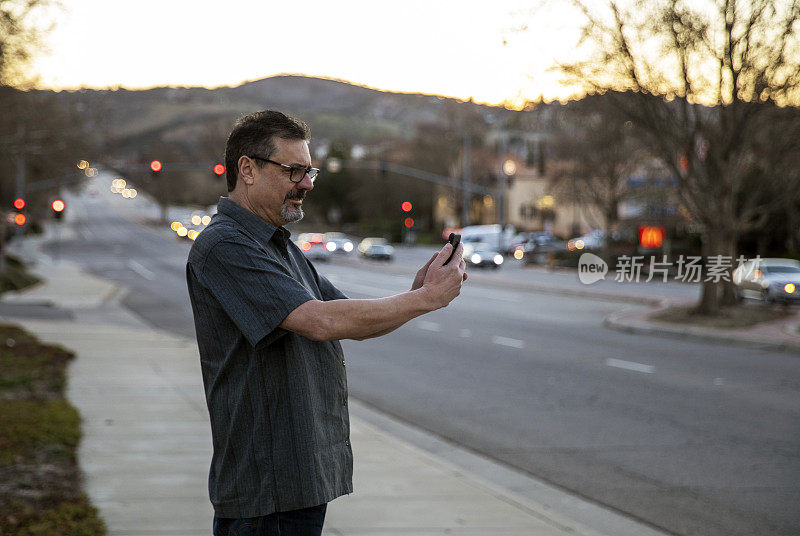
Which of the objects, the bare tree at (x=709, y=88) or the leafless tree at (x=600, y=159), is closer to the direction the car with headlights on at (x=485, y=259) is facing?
the bare tree

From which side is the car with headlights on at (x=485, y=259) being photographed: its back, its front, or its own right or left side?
front

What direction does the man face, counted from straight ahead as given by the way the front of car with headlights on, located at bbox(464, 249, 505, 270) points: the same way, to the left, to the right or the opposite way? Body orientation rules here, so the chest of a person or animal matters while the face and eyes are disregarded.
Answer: to the left

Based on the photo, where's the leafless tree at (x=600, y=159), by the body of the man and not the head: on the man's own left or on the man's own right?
on the man's own left

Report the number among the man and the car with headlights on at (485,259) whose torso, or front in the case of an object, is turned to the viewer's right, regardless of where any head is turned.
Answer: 1

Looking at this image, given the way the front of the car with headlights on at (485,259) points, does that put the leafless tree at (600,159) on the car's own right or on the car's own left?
on the car's own left

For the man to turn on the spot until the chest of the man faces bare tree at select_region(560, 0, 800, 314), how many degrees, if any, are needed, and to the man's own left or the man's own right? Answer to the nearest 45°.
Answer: approximately 45° to the man's own left

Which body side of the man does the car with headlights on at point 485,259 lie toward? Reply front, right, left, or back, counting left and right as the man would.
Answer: left

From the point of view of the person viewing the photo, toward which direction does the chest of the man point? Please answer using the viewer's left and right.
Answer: facing to the right of the viewer

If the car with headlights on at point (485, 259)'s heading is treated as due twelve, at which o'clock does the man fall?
The man is roughly at 12 o'clock from the car with headlights on.

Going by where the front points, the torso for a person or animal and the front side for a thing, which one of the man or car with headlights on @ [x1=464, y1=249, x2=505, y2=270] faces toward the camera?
the car with headlights on

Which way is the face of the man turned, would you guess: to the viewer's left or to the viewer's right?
to the viewer's right
